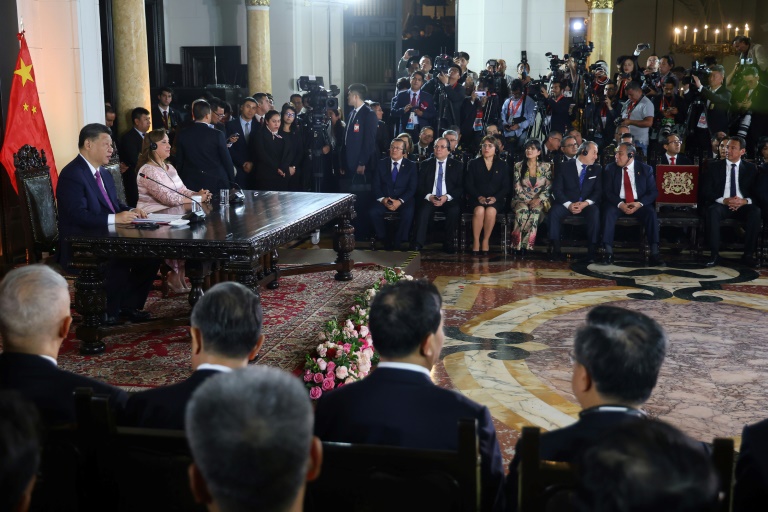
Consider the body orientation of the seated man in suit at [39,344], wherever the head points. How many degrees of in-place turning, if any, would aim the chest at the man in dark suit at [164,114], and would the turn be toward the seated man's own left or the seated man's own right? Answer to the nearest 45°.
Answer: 0° — they already face them

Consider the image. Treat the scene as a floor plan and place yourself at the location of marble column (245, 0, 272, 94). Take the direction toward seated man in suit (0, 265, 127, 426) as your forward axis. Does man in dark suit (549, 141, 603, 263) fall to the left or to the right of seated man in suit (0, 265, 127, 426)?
left

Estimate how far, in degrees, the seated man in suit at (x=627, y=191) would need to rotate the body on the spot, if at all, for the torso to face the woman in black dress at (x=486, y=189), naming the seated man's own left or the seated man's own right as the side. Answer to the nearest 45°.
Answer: approximately 90° to the seated man's own right

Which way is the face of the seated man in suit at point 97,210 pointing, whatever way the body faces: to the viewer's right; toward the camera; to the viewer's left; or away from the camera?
to the viewer's right

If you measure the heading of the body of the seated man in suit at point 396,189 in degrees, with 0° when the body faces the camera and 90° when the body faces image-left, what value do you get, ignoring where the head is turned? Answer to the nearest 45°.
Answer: approximately 0°

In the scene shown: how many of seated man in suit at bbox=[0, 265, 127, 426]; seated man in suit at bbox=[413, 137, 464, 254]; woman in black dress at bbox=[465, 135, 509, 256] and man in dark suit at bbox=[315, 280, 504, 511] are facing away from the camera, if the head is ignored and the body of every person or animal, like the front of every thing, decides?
2

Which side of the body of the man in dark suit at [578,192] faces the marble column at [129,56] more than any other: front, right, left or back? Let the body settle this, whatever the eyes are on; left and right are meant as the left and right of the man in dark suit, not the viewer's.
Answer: right

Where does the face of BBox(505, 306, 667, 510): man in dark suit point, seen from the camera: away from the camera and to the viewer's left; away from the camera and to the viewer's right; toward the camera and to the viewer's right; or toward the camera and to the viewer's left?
away from the camera and to the viewer's left

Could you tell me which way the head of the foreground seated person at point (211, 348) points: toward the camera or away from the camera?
away from the camera

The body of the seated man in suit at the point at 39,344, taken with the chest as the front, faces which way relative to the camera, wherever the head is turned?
away from the camera

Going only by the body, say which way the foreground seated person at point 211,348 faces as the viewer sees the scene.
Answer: away from the camera

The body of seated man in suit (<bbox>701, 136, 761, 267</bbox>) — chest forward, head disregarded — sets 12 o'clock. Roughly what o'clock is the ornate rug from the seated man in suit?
The ornate rug is roughly at 1 o'clock from the seated man in suit.

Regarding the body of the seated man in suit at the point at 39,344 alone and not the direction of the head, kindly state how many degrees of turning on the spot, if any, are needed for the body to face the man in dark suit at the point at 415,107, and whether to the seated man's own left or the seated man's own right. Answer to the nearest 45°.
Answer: approximately 45° to the seated man's own right
